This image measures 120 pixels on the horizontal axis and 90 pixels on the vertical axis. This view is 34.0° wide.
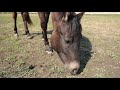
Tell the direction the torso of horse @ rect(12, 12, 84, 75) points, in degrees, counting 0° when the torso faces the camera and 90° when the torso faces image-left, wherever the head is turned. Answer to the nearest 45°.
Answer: approximately 315°
